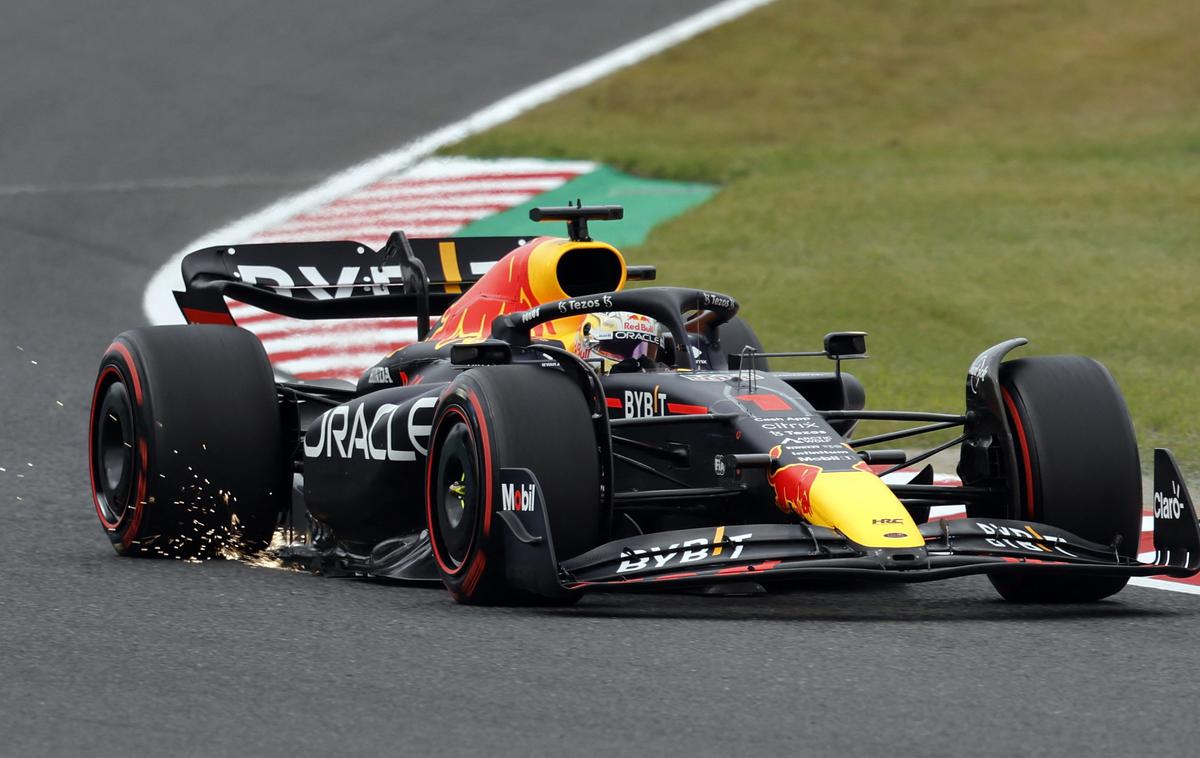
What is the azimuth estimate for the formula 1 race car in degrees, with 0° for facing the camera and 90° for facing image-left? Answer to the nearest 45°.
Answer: approximately 315°
